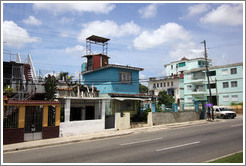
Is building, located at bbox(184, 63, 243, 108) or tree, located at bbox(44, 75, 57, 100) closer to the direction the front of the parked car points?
the tree

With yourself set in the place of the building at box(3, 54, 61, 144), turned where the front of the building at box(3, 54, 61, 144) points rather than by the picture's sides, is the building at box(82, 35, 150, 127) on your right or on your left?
on your left

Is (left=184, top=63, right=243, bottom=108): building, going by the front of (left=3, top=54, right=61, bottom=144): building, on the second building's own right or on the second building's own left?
on the second building's own left

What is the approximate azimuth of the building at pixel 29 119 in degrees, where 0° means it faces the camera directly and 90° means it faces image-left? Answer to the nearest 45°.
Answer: approximately 315°

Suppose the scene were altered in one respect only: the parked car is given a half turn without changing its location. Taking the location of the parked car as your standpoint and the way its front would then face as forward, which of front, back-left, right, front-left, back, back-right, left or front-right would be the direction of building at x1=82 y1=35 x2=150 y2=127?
left

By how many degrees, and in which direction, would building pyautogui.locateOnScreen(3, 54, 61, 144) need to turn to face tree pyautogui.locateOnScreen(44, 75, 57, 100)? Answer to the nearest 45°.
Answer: approximately 90° to its left
